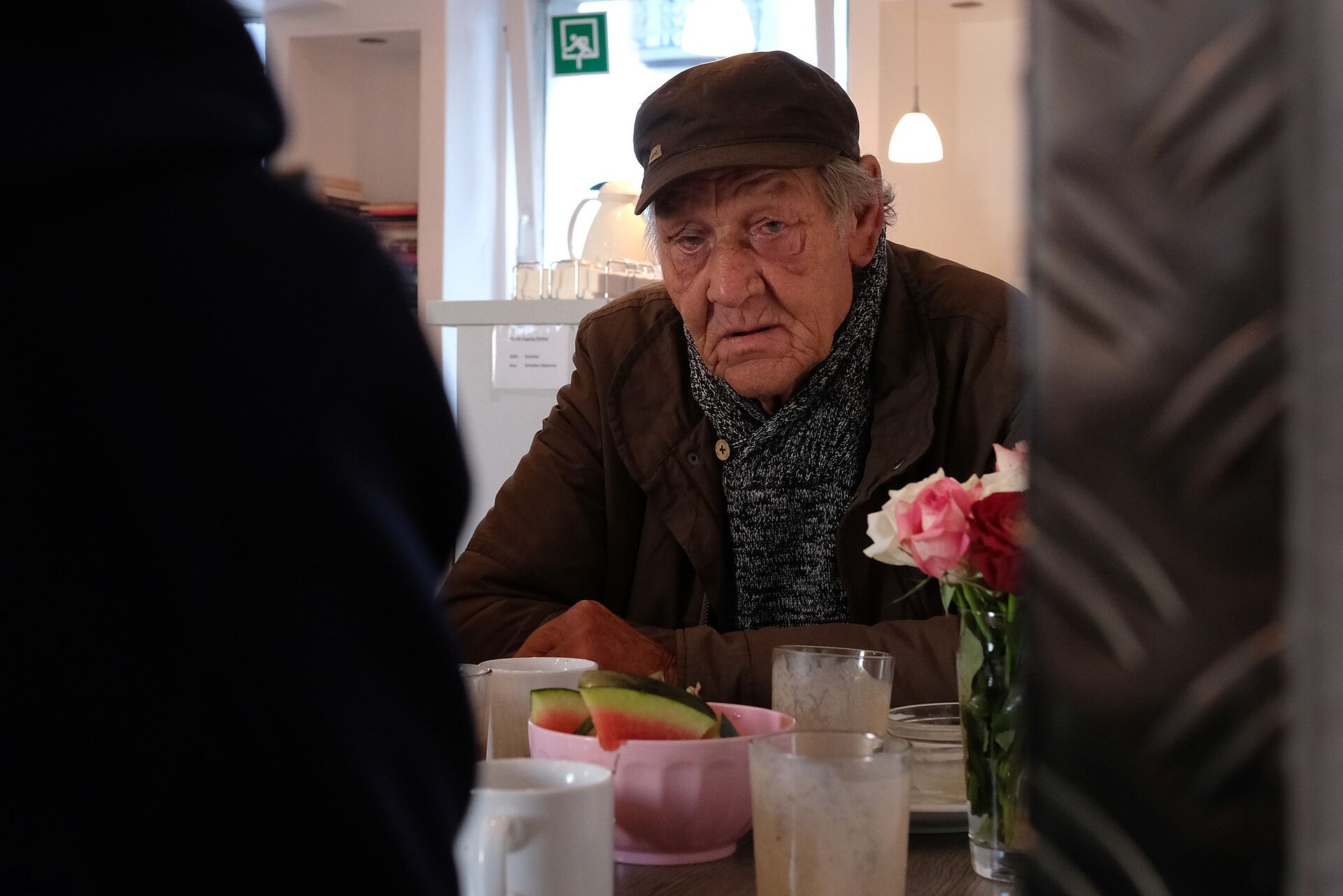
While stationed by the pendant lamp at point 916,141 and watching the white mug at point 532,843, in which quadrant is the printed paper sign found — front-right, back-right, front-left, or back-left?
front-right

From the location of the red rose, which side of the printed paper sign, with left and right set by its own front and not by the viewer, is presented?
front

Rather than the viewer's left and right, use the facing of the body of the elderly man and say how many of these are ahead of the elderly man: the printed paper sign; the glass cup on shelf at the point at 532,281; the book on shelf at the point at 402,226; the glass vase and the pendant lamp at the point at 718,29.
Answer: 1

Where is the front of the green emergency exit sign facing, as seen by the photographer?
facing the viewer

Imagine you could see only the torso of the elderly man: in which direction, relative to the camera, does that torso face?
toward the camera

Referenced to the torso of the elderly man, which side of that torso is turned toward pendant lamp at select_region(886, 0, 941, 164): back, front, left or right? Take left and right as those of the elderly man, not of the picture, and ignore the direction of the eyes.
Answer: back

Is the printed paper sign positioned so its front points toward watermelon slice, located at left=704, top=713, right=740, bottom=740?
yes

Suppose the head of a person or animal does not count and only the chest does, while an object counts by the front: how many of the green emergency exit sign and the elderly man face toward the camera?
2

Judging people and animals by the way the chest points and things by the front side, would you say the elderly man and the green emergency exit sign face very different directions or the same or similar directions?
same or similar directions

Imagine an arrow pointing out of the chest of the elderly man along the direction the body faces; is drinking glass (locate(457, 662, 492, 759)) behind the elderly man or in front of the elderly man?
in front

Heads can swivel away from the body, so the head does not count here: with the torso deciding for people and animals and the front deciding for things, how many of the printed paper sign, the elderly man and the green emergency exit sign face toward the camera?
3

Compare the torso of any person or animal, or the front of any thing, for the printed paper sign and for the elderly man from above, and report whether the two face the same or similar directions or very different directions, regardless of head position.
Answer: same or similar directions

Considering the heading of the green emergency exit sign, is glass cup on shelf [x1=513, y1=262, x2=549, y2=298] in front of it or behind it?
in front

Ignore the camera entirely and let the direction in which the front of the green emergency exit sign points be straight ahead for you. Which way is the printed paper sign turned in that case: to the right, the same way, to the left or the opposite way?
the same way

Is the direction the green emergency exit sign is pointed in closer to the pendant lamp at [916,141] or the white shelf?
the white shelf

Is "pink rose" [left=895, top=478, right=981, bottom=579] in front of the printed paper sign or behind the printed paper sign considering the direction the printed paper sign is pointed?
in front

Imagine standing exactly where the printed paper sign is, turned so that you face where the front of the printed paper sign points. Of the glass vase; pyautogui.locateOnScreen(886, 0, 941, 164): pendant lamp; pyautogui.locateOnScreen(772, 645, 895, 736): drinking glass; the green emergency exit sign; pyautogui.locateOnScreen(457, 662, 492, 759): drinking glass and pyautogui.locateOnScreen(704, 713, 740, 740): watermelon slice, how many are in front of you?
4
